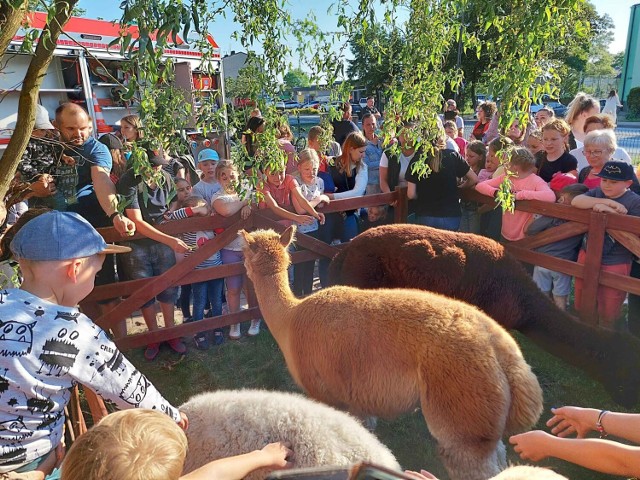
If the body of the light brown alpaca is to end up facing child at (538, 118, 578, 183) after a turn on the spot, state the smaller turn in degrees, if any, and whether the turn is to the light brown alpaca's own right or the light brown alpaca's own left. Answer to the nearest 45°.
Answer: approximately 90° to the light brown alpaca's own right

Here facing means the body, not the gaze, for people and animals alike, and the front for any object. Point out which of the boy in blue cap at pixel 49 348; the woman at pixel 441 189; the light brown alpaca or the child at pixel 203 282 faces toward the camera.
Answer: the child

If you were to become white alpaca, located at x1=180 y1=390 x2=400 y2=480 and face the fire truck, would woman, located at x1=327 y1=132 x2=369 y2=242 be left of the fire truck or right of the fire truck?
right

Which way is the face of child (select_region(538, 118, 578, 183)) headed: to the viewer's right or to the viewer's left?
to the viewer's left

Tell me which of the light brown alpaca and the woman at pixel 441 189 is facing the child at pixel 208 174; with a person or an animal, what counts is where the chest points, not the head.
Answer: the light brown alpaca

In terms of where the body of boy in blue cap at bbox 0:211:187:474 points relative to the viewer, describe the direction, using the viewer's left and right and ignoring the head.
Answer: facing away from the viewer and to the right of the viewer

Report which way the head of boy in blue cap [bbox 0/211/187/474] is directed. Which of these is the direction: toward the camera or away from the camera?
away from the camera

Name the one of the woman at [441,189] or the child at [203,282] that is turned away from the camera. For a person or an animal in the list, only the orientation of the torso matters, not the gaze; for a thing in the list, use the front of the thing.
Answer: the woman

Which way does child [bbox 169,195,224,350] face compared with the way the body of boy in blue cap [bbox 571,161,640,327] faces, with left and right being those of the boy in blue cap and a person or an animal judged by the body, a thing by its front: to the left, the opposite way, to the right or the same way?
to the left

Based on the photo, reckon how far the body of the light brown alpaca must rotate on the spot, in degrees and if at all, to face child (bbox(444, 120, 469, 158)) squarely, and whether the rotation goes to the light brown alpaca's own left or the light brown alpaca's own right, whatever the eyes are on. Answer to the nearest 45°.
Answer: approximately 45° to the light brown alpaca's own right

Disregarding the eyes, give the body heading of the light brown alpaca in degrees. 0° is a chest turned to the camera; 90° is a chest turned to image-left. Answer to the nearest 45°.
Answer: approximately 135°
